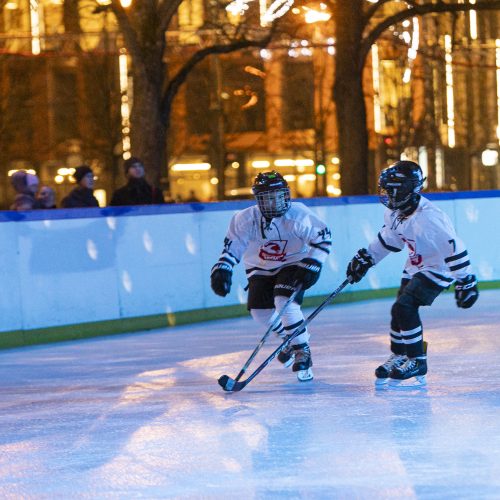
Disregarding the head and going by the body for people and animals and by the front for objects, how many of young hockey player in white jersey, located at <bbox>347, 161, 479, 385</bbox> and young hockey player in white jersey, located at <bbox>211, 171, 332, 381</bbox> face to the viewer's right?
0

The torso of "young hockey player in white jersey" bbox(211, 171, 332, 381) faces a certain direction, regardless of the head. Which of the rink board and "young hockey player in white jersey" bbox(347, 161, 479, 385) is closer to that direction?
the young hockey player in white jersey

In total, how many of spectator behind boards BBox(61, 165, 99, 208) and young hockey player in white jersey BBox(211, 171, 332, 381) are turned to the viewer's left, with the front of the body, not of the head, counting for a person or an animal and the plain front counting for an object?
0

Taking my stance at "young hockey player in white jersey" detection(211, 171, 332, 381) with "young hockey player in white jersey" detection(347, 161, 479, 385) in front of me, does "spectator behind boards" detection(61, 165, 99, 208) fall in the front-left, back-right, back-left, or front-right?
back-left

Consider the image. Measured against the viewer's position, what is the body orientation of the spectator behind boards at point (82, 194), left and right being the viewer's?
facing the viewer and to the right of the viewer

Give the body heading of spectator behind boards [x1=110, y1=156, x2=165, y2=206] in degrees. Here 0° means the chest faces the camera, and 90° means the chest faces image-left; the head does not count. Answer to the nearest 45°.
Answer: approximately 315°

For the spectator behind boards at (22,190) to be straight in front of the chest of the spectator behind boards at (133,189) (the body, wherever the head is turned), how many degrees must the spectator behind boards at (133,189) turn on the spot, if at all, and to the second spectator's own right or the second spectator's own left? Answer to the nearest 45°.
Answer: approximately 90° to the second spectator's own right

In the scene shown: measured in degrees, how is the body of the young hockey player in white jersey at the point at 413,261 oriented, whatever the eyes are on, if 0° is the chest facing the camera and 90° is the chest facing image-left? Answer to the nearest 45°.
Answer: approximately 45°

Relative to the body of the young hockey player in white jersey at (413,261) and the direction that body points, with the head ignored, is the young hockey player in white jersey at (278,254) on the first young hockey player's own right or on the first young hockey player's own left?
on the first young hockey player's own right

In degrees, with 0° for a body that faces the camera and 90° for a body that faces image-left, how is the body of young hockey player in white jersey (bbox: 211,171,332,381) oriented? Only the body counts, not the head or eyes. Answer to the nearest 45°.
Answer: approximately 0°

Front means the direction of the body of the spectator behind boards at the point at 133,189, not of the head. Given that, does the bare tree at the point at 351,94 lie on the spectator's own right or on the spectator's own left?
on the spectator's own left

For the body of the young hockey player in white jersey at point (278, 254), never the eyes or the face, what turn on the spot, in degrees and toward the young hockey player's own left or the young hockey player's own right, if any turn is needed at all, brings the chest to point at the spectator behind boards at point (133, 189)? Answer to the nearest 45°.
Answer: approximately 180°

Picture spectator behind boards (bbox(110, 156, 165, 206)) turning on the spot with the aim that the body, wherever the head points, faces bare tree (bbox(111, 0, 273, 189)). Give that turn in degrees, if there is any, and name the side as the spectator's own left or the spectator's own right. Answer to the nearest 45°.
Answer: approximately 135° to the spectator's own left

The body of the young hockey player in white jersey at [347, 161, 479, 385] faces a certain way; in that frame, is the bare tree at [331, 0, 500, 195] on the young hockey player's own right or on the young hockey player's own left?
on the young hockey player's own right
